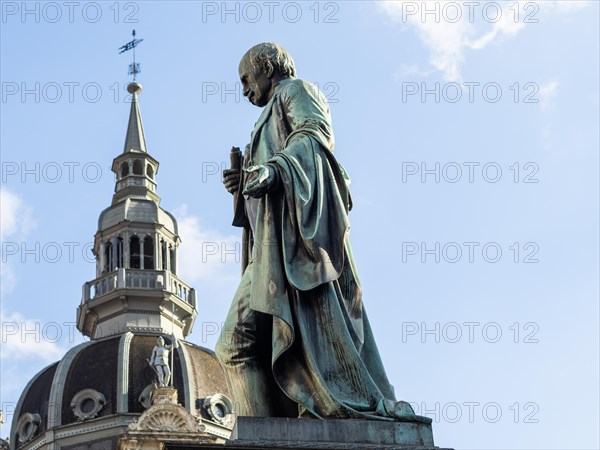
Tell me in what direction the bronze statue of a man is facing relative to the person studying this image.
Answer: facing to the left of the viewer
